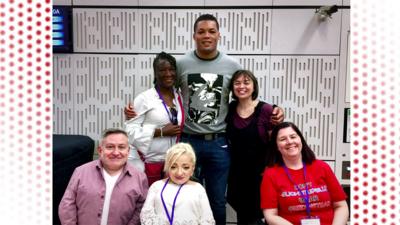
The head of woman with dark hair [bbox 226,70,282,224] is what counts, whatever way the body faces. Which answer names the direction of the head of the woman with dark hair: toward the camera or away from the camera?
toward the camera

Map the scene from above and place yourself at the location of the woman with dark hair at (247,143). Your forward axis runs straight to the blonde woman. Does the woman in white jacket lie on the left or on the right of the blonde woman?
right

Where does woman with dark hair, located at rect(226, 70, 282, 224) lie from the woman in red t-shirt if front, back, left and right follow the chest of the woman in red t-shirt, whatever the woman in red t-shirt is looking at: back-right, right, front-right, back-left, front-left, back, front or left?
back-right

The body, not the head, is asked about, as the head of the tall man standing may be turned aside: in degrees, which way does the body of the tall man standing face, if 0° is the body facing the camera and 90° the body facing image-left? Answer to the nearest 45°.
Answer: approximately 0°

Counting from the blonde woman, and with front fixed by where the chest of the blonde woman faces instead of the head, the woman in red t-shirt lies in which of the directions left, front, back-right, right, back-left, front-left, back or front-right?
left

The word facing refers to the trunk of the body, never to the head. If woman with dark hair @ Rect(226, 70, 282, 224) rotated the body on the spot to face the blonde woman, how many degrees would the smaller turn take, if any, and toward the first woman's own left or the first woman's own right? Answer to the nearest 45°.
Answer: approximately 45° to the first woman's own right

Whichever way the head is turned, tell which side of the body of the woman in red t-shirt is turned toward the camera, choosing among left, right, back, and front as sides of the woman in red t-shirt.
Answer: front

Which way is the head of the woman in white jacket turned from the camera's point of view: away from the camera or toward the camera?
toward the camera

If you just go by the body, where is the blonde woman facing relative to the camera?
toward the camera
